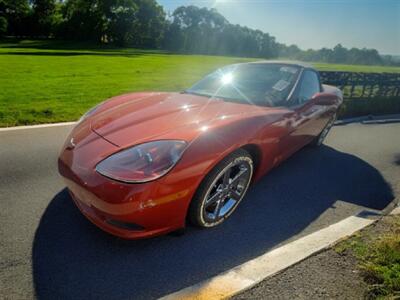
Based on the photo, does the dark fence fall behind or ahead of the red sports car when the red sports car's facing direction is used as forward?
behind

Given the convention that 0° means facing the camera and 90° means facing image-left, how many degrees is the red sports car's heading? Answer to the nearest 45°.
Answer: approximately 45°

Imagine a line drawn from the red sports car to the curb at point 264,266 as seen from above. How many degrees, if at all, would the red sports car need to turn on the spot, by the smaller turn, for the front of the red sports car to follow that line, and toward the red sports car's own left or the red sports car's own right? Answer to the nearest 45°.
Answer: approximately 90° to the red sports car's own left
